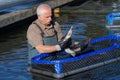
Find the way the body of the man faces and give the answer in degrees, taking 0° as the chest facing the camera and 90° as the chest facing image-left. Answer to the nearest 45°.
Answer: approximately 315°
